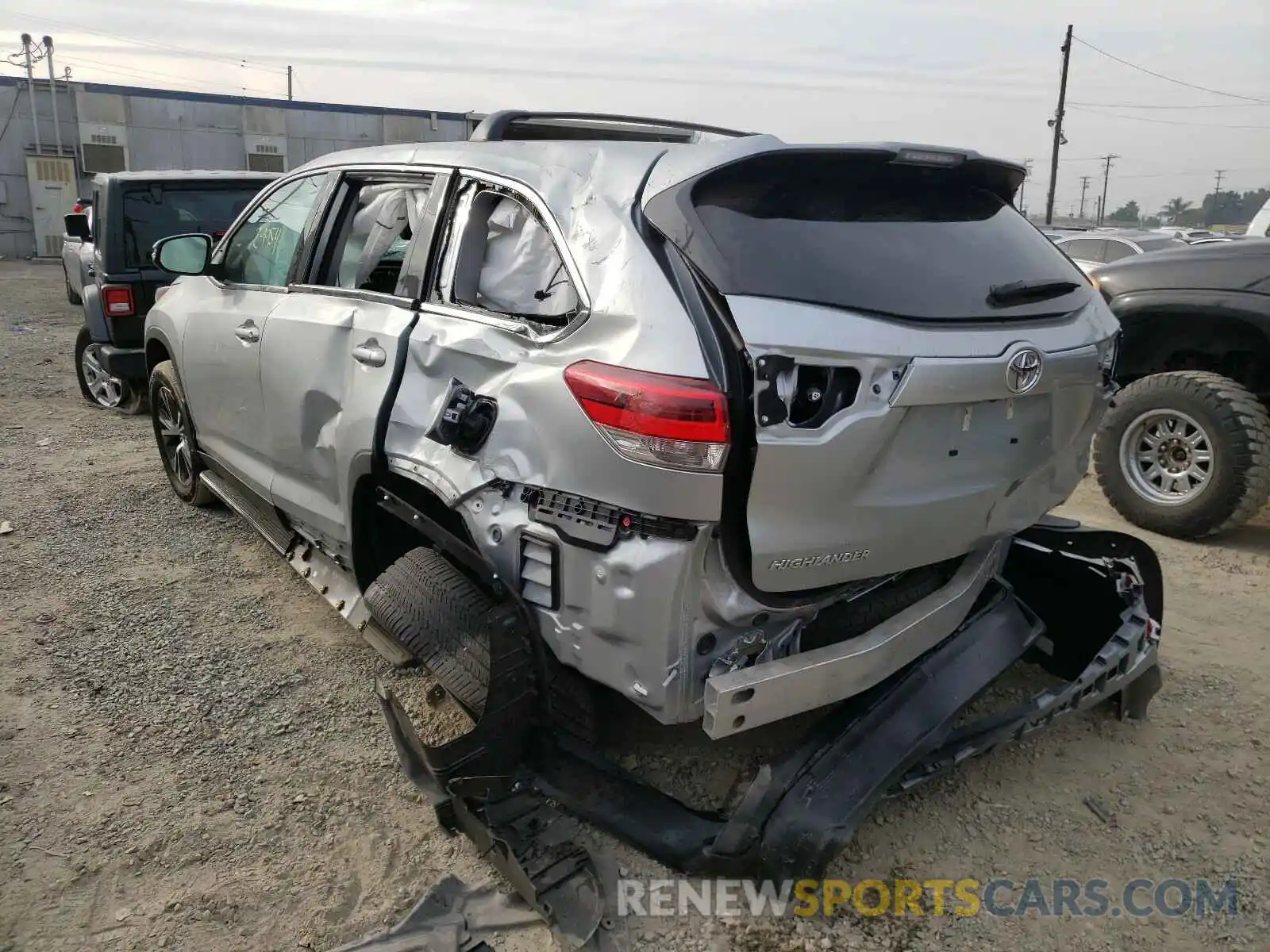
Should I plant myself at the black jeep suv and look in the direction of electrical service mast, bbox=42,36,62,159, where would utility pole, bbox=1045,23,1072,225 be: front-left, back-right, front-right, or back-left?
front-right

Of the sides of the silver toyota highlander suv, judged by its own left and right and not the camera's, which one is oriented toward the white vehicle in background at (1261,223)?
right

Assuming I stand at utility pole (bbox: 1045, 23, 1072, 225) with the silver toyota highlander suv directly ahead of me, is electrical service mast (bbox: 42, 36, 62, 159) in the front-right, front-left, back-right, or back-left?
front-right

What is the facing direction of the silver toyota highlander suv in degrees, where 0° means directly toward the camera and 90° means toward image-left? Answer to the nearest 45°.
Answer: approximately 135°

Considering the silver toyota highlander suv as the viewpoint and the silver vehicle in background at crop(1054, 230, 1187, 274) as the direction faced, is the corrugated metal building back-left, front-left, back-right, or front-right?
front-left
